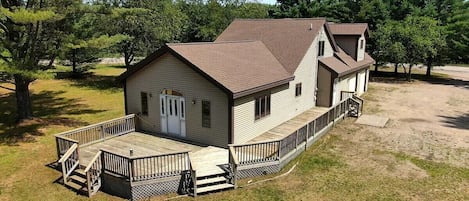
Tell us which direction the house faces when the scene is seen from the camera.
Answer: facing the viewer and to the left of the viewer

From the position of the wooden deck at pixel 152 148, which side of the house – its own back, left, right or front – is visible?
front

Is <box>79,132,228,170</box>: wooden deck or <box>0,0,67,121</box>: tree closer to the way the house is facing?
the wooden deck

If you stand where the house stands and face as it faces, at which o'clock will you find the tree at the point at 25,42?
The tree is roughly at 2 o'clock from the house.

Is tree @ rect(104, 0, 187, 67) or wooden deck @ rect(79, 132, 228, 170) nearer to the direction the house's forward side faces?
the wooden deck

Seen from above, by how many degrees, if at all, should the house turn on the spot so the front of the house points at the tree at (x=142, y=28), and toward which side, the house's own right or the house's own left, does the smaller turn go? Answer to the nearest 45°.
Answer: approximately 90° to the house's own right
